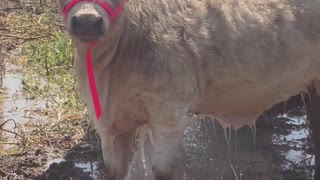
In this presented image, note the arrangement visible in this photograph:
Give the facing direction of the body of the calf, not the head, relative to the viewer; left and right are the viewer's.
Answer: facing the viewer and to the left of the viewer
